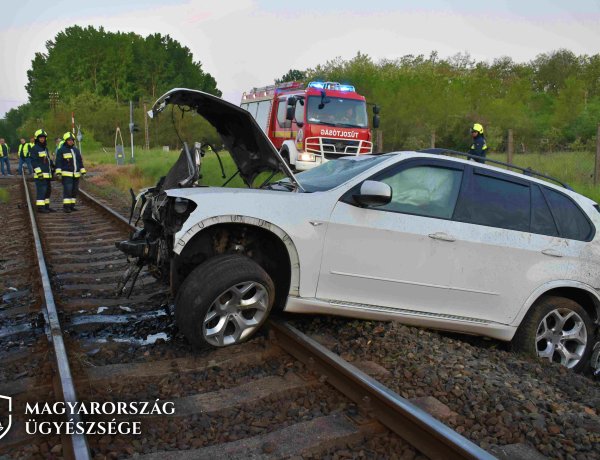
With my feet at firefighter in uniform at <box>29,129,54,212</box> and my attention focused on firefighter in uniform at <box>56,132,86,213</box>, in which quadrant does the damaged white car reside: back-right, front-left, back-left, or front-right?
front-right

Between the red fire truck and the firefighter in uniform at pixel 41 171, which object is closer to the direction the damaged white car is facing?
the firefighter in uniform

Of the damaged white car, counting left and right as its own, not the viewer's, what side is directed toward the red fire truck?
right

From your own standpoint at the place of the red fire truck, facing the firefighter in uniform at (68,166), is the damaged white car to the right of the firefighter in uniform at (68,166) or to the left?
left

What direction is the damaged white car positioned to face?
to the viewer's left

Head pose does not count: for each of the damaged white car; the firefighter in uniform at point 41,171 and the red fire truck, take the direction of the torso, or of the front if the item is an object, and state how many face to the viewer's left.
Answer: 1

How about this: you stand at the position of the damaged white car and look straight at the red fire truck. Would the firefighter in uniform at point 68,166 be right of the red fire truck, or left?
left

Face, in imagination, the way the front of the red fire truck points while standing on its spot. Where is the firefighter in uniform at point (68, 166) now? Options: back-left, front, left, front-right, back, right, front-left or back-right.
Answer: right

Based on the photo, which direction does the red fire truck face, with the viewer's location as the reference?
facing the viewer and to the right of the viewer

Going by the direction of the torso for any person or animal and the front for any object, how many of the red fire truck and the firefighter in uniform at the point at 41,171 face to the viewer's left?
0
